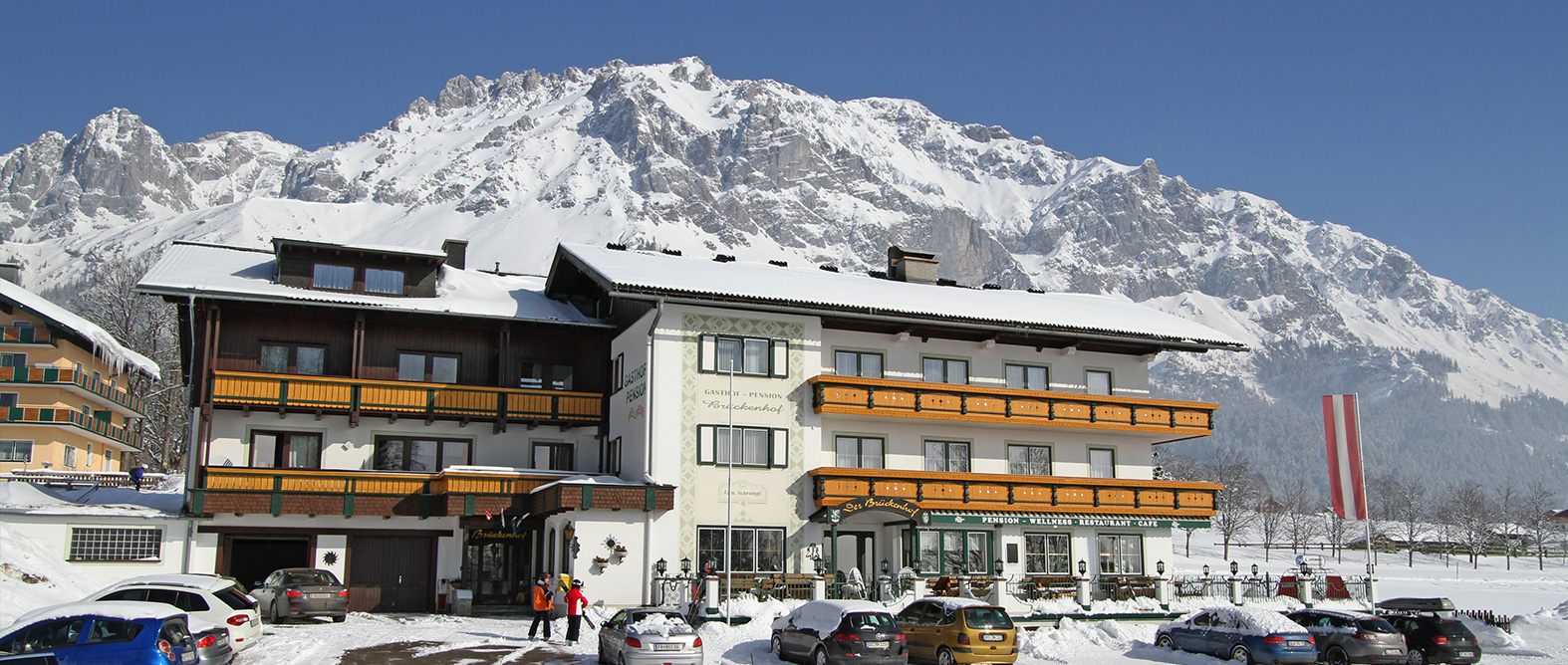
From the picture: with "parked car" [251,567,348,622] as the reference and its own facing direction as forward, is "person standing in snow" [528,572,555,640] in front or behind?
behind

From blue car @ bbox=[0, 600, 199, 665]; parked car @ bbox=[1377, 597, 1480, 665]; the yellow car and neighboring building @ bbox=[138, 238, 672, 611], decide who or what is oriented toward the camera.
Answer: the neighboring building

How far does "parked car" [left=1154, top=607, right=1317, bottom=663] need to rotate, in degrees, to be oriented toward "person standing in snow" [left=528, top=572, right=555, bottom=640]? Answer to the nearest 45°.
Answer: approximately 45° to its left

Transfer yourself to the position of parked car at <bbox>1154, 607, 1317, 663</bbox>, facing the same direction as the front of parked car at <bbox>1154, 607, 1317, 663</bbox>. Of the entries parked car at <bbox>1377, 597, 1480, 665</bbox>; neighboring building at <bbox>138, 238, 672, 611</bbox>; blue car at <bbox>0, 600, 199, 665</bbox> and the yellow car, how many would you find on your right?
1

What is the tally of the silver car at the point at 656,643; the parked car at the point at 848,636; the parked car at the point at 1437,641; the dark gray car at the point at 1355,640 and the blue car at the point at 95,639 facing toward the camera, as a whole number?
0

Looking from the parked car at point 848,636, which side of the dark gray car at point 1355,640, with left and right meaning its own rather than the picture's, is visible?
left

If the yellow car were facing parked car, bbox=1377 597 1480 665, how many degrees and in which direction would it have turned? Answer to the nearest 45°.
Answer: approximately 90° to its right

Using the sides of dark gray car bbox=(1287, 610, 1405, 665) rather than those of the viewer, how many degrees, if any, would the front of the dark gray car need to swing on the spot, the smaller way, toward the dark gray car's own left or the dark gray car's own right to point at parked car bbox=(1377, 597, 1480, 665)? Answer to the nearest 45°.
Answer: approximately 90° to the dark gray car's own right

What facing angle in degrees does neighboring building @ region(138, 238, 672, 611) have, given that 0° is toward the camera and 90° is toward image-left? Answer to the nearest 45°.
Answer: approximately 0°

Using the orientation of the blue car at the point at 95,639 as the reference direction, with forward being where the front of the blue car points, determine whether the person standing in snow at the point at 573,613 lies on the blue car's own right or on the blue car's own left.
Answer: on the blue car's own right

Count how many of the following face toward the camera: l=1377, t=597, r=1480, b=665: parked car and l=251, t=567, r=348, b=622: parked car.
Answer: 0

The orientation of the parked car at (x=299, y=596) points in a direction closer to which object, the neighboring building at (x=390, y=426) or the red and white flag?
the neighboring building

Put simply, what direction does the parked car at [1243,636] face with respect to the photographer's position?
facing away from the viewer and to the left of the viewer

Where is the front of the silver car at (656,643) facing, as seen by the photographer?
facing away from the viewer and to the left of the viewer

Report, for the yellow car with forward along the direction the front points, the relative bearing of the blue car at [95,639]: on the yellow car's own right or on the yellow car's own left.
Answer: on the yellow car's own left

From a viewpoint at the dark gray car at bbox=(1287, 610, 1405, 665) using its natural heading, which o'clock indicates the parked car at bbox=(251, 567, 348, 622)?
The parked car is roughly at 10 o'clock from the dark gray car.

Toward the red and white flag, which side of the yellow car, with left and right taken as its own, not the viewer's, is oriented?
right

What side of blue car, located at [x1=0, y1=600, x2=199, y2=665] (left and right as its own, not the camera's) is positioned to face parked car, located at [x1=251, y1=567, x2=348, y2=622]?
right

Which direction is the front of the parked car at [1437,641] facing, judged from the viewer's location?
facing away from the viewer and to the left of the viewer

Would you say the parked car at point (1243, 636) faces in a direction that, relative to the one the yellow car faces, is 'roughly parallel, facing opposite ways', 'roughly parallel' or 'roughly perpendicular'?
roughly parallel
